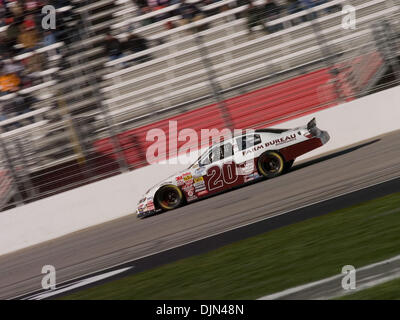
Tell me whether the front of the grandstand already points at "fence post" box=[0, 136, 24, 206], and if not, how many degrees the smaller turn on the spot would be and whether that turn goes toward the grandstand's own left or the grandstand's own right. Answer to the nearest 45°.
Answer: approximately 90° to the grandstand's own right

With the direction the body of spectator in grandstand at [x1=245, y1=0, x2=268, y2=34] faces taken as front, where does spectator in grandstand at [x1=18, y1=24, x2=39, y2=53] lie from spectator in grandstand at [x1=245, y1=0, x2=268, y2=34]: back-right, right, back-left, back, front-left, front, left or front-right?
right

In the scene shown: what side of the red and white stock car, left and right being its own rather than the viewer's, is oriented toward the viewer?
left

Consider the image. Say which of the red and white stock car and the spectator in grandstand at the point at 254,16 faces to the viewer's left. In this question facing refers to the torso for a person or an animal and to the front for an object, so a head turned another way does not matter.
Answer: the red and white stock car

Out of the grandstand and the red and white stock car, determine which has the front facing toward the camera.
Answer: the grandstand

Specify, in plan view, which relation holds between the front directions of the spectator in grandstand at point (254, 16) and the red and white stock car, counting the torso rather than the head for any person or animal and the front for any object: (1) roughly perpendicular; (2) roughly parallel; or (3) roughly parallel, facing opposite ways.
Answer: roughly perpendicular

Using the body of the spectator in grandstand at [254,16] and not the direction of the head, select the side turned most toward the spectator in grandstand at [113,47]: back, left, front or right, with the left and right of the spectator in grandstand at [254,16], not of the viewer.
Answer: right

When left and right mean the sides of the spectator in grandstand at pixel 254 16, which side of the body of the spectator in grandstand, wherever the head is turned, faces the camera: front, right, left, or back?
front

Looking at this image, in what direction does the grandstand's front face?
toward the camera

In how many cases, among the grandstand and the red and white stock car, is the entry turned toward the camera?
1
